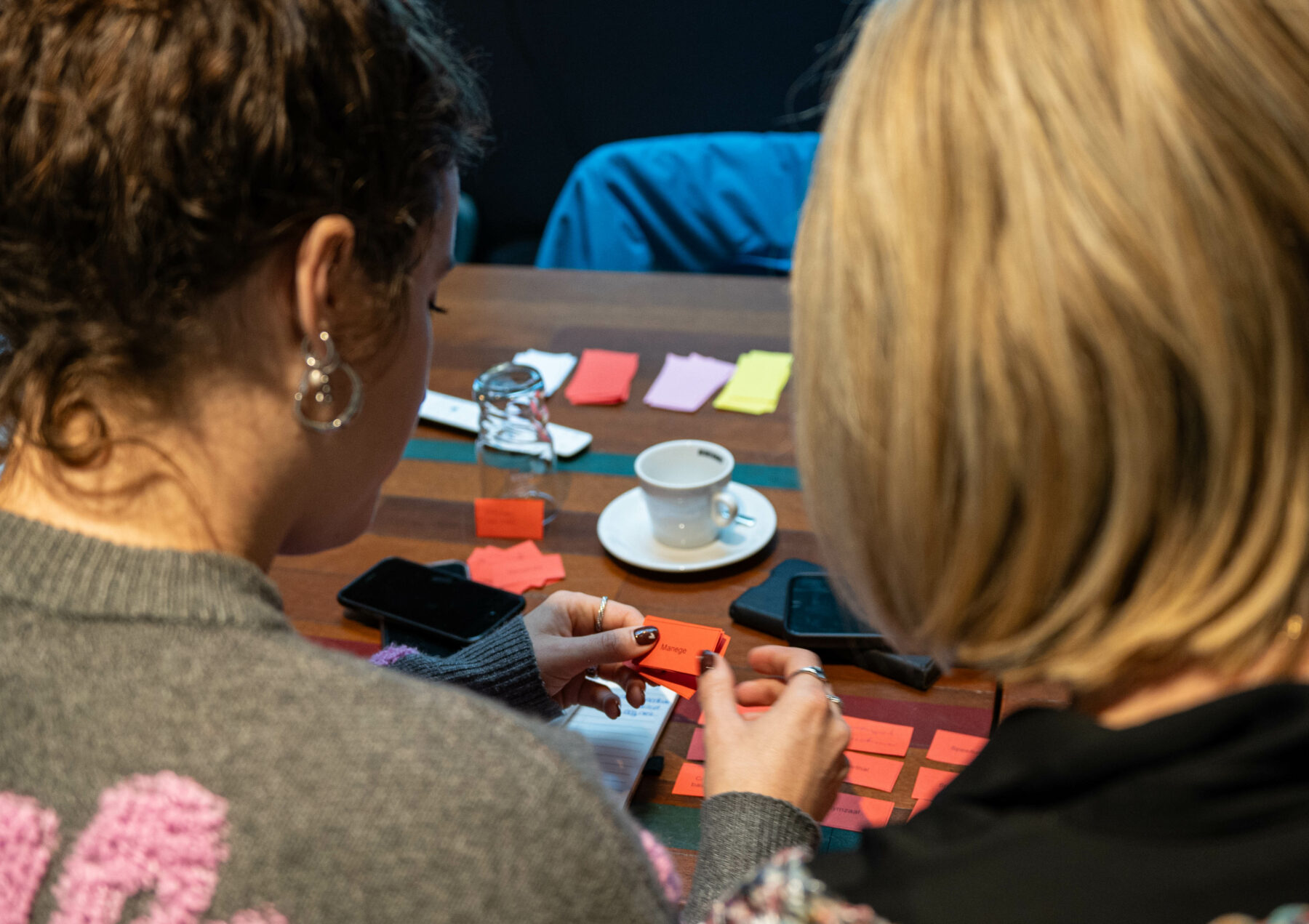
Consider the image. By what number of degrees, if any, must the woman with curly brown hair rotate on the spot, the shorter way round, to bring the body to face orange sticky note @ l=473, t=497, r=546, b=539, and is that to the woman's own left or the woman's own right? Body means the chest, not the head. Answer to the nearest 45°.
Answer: approximately 45° to the woman's own left

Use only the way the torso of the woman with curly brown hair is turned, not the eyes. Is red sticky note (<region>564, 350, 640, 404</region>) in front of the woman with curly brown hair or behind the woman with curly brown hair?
in front

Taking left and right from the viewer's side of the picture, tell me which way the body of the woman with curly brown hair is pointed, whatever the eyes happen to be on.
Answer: facing away from the viewer and to the right of the viewer

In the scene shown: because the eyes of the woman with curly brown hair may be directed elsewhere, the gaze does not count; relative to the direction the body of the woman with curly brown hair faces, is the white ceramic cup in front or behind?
in front

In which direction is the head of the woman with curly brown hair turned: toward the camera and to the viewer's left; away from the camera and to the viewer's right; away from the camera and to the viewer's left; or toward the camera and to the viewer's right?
away from the camera and to the viewer's right

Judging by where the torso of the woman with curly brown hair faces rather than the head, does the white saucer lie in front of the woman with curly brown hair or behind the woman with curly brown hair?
in front

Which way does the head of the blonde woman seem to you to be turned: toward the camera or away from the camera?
away from the camera
